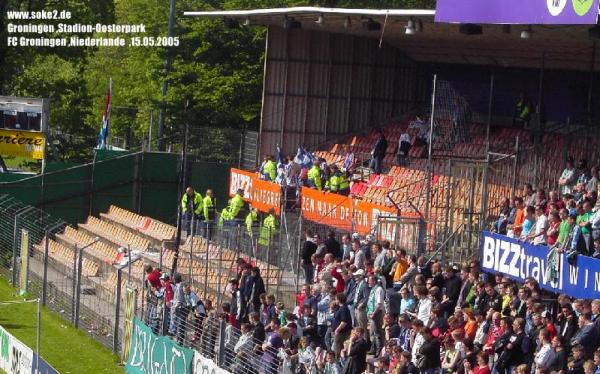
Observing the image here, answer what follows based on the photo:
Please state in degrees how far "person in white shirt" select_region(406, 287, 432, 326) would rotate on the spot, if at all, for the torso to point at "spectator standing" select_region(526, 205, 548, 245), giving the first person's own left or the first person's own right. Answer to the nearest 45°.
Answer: approximately 135° to the first person's own right

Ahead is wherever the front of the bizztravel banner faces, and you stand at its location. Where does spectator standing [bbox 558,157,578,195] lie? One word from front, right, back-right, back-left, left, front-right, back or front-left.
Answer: back-right

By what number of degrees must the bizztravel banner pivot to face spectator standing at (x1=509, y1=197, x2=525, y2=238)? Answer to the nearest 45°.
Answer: approximately 135° to its right

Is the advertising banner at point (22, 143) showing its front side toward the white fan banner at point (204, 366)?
yes
